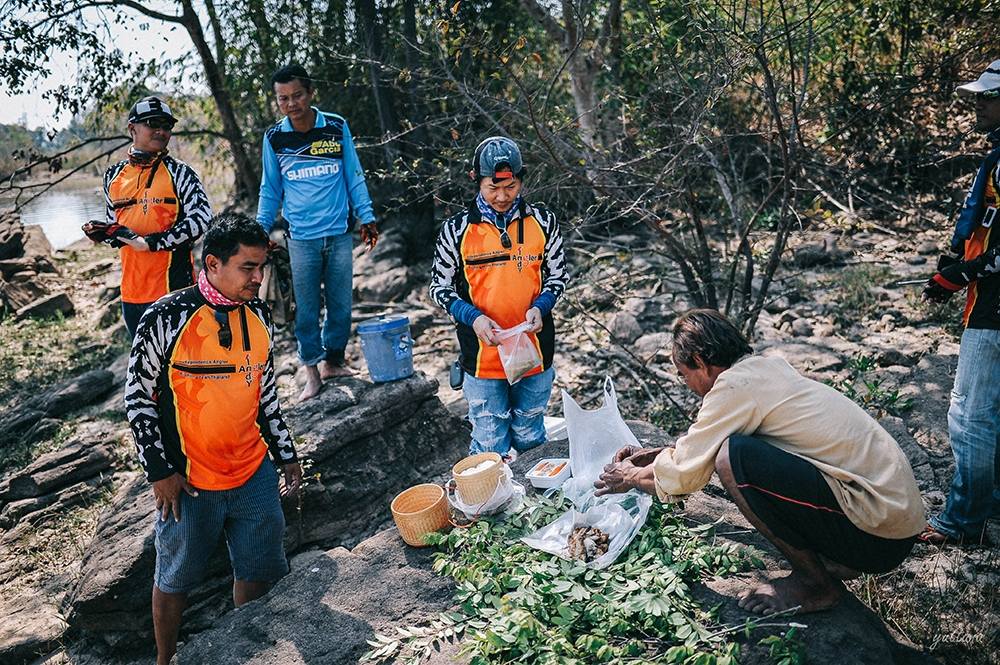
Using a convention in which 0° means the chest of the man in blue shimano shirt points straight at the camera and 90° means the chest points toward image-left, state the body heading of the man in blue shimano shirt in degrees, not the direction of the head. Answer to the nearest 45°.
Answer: approximately 0°

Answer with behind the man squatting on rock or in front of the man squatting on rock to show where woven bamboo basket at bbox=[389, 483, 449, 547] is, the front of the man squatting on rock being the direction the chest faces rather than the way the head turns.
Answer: in front

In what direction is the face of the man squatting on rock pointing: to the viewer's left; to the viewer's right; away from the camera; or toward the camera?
to the viewer's left

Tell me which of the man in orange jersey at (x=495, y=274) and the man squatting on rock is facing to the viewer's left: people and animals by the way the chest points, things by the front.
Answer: the man squatting on rock

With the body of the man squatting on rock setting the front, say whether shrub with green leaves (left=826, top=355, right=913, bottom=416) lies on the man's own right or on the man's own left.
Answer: on the man's own right

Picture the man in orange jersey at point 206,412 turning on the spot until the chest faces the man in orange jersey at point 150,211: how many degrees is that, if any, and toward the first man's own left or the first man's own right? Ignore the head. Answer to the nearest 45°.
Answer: approximately 135° to the first man's own left

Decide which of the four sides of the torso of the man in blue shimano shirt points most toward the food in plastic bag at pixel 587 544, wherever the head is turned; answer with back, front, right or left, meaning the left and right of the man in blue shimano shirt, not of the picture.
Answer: front

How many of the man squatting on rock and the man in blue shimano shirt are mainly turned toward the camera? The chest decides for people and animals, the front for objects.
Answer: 1

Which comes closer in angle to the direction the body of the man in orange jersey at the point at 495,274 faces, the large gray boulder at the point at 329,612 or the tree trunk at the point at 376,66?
the large gray boulder

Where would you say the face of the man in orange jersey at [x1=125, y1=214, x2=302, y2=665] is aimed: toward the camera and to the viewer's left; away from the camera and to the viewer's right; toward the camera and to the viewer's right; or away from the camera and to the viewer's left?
toward the camera and to the viewer's right

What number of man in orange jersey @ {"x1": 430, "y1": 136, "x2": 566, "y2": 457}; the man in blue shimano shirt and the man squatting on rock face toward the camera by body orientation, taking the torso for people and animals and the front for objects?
2

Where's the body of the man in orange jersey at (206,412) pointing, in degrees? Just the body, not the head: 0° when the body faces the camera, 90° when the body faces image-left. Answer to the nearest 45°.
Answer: approximately 315°

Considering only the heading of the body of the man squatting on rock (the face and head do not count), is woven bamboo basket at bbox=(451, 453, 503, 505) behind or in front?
in front

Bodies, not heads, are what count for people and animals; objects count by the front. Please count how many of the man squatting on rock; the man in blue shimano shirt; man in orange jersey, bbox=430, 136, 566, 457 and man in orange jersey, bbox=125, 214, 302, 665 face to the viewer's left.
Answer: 1
